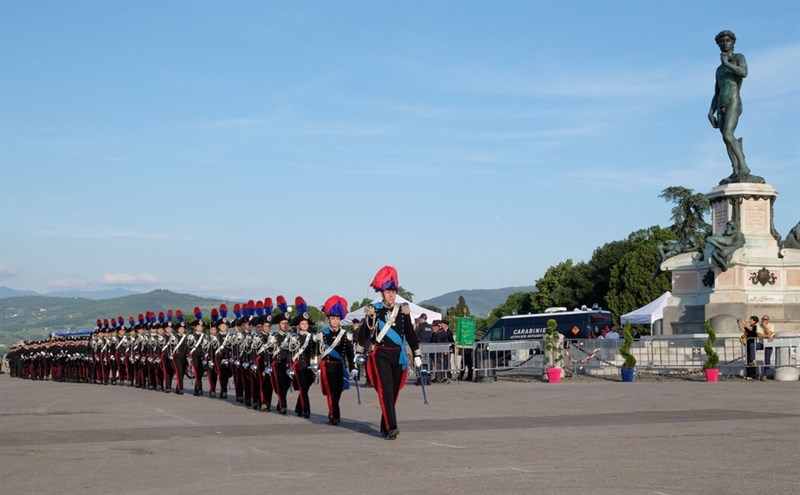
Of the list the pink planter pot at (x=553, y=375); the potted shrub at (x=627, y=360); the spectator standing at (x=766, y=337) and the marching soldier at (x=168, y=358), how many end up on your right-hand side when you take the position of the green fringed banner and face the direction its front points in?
1

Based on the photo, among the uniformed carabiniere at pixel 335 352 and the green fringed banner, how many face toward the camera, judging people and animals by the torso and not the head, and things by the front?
2

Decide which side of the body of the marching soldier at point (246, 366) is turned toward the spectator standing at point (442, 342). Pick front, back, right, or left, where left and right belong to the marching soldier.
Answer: left

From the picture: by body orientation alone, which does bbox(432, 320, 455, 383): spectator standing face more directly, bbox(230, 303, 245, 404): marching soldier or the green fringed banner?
the marching soldier

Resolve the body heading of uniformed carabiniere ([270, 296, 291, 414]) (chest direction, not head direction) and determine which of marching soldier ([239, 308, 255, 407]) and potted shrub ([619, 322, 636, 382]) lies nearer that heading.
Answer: the potted shrub

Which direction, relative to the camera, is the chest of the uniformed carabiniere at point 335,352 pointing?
toward the camera

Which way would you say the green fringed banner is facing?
toward the camera

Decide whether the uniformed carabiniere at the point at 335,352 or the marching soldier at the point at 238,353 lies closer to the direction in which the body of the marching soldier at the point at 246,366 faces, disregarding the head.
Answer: the uniformed carabiniere

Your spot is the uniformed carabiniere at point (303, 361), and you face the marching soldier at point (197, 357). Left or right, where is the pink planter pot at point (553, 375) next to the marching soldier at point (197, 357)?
right

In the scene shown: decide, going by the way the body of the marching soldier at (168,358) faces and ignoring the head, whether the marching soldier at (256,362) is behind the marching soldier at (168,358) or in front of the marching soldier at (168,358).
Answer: in front

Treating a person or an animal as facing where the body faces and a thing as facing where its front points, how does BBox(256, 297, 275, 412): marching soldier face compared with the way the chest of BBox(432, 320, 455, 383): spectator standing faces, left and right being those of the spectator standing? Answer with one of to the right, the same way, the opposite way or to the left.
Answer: to the left

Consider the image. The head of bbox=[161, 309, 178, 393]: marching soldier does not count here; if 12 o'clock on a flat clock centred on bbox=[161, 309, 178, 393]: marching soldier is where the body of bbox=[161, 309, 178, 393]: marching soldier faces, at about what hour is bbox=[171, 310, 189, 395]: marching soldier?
bbox=[171, 310, 189, 395]: marching soldier is roughly at 1 o'clock from bbox=[161, 309, 178, 393]: marching soldier.

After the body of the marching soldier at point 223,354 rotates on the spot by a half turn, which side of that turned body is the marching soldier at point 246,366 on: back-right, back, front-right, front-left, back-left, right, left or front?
back-left

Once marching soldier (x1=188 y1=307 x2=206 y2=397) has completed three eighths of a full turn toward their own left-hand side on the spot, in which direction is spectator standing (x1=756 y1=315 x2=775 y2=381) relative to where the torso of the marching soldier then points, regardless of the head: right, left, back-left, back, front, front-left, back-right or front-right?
right

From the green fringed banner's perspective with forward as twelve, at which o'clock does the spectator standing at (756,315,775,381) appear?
The spectator standing is roughly at 9 o'clock from the green fringed banner.

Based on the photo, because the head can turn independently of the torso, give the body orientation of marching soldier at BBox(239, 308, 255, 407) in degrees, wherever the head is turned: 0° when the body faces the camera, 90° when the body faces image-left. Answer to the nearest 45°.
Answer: approximately 315°

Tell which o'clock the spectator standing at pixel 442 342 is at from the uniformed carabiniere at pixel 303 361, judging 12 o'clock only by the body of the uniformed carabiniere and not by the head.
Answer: The spectator standing is roughly at 8 o'clock from the uniformed carabiniere.
